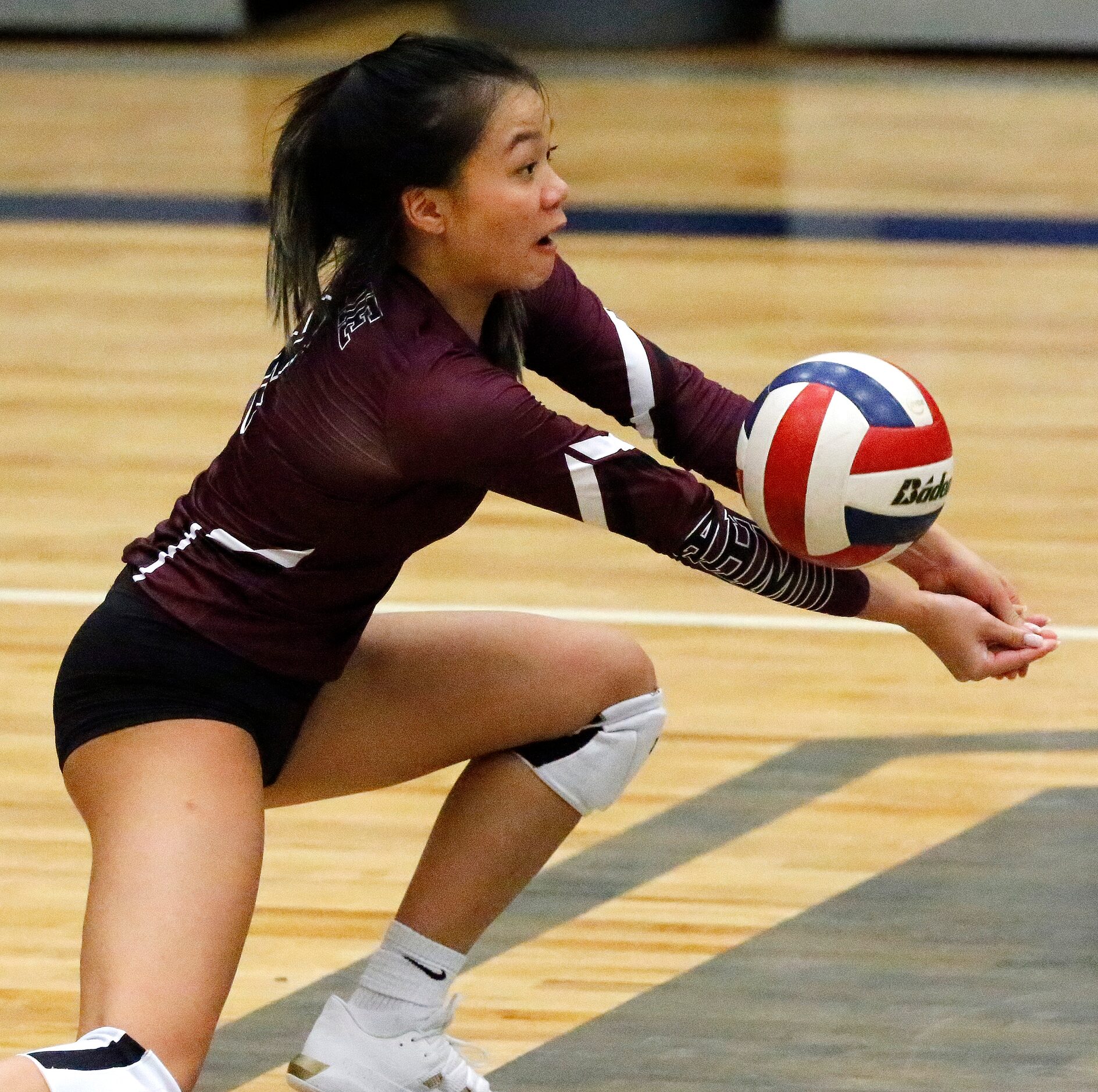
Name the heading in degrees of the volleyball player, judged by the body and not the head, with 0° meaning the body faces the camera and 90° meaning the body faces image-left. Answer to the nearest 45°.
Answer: approximately 270°

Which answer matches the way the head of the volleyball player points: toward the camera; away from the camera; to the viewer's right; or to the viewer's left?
to the viewer's right
